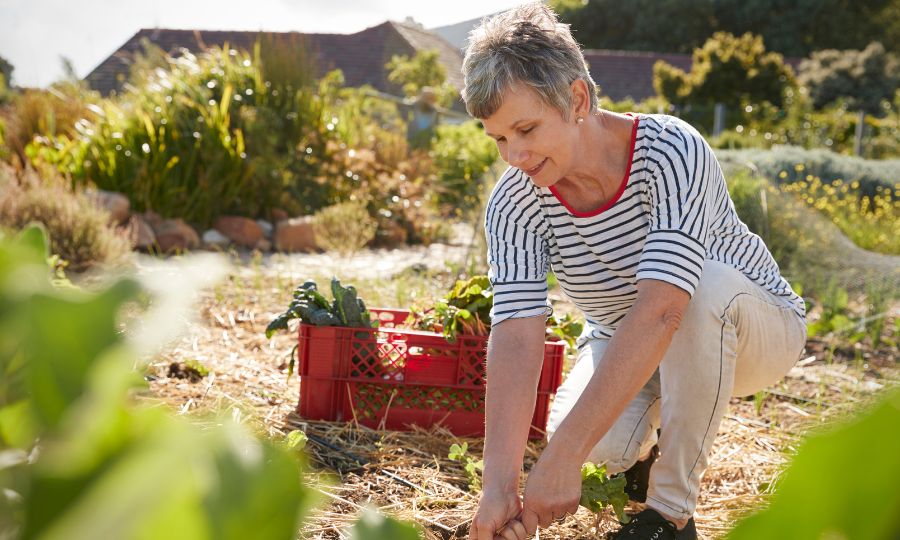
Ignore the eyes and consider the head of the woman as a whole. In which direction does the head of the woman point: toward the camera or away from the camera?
toward the camera

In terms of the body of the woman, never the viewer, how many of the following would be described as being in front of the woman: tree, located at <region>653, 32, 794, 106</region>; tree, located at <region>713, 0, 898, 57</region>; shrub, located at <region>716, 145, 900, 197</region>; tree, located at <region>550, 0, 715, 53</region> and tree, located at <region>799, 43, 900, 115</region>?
0

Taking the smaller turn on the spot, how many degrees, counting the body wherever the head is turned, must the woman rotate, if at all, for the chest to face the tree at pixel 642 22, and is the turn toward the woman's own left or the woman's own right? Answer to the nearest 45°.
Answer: approximately 135° to the woman's own right

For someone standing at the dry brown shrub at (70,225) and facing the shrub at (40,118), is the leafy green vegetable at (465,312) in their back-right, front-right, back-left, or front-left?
back-right

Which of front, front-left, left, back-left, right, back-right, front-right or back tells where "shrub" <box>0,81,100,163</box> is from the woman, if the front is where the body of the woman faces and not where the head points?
right

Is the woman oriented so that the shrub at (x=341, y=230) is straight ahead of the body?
no

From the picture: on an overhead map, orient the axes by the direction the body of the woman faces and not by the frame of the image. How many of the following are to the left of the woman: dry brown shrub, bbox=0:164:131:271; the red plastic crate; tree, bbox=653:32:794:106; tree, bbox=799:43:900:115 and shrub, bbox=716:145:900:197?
0

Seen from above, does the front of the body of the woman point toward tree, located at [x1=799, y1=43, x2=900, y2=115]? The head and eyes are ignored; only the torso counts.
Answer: no

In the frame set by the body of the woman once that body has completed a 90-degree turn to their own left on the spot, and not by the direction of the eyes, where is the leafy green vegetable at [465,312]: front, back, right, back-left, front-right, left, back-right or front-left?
back

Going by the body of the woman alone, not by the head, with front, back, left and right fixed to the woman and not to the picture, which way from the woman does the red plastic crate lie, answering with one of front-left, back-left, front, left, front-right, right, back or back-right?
right

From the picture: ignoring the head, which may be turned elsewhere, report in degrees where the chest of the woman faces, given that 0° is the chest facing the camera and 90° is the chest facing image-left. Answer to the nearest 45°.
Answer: approximately 45°

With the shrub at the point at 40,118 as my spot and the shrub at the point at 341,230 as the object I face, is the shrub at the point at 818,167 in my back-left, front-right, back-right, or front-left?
front-left

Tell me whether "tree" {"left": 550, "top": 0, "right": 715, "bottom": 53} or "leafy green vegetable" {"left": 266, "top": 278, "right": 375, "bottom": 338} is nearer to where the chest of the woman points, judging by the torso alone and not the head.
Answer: the leafy green vegetable

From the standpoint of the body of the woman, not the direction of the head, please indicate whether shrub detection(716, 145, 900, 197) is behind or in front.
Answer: behind

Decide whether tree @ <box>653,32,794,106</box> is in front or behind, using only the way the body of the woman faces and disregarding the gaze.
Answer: behind

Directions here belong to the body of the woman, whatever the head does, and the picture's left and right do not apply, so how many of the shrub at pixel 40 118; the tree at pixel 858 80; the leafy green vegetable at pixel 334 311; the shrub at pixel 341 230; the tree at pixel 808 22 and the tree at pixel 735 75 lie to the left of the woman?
0

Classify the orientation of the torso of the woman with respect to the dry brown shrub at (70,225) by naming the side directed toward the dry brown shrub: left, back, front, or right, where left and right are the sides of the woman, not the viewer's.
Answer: right
